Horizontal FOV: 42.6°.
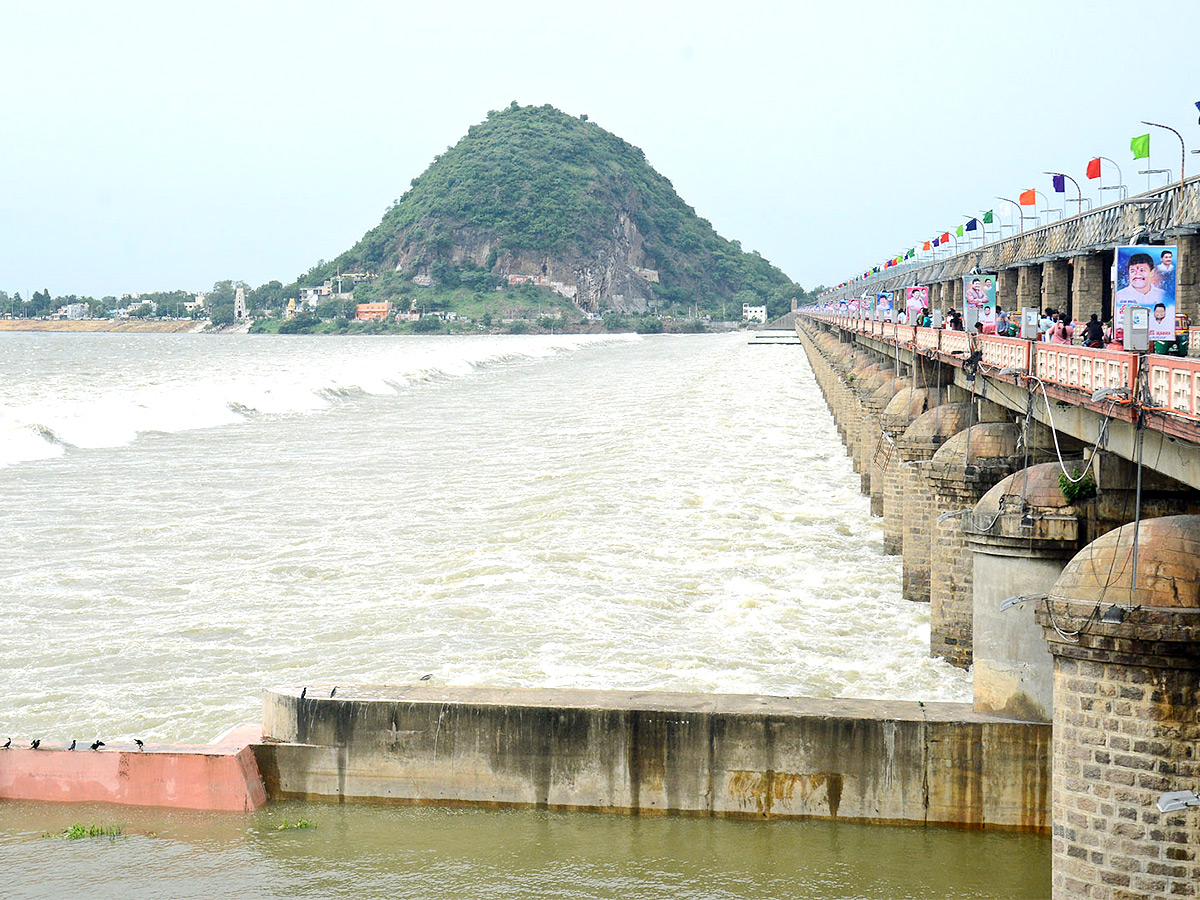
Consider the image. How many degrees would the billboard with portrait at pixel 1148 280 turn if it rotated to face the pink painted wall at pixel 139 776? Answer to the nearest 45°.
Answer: approximately 90° to its right

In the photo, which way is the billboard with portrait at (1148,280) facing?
toward the camera
